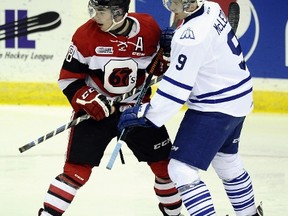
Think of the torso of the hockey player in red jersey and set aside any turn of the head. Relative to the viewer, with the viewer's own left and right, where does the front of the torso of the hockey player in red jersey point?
facing the viewer

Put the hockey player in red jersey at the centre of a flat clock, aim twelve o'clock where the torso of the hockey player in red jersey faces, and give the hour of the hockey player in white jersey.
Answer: The hockey player in white jersey is roughly at 10 o'clock from the hockey player in red jersey.
